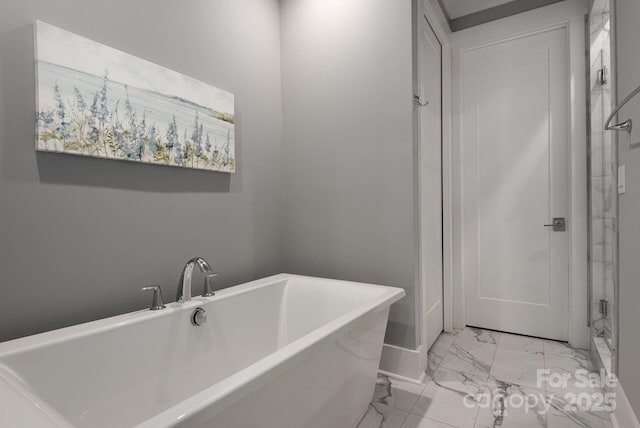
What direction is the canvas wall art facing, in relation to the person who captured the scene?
facing the viewer and to the right of the viewer

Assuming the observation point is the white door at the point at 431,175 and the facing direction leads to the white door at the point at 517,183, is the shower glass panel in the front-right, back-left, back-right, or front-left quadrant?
front-right

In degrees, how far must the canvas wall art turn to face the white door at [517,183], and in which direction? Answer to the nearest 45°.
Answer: approximately 45° to its left

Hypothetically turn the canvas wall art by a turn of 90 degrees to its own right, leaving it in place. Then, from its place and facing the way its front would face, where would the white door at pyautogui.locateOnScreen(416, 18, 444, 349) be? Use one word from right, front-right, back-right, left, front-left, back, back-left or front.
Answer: back-left

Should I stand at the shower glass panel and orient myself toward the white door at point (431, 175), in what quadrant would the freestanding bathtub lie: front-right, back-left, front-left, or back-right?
front-left

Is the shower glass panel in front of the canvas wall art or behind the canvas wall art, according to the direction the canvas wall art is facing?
in front

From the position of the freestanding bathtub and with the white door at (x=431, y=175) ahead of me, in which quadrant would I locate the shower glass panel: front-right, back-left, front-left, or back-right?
front-right
